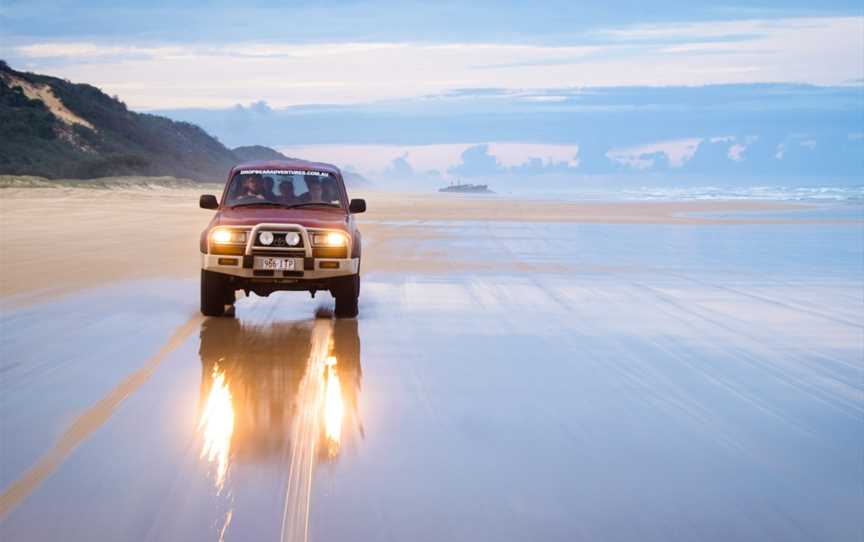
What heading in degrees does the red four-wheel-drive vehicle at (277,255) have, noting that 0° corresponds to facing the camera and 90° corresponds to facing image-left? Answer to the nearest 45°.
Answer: approximately 0°
